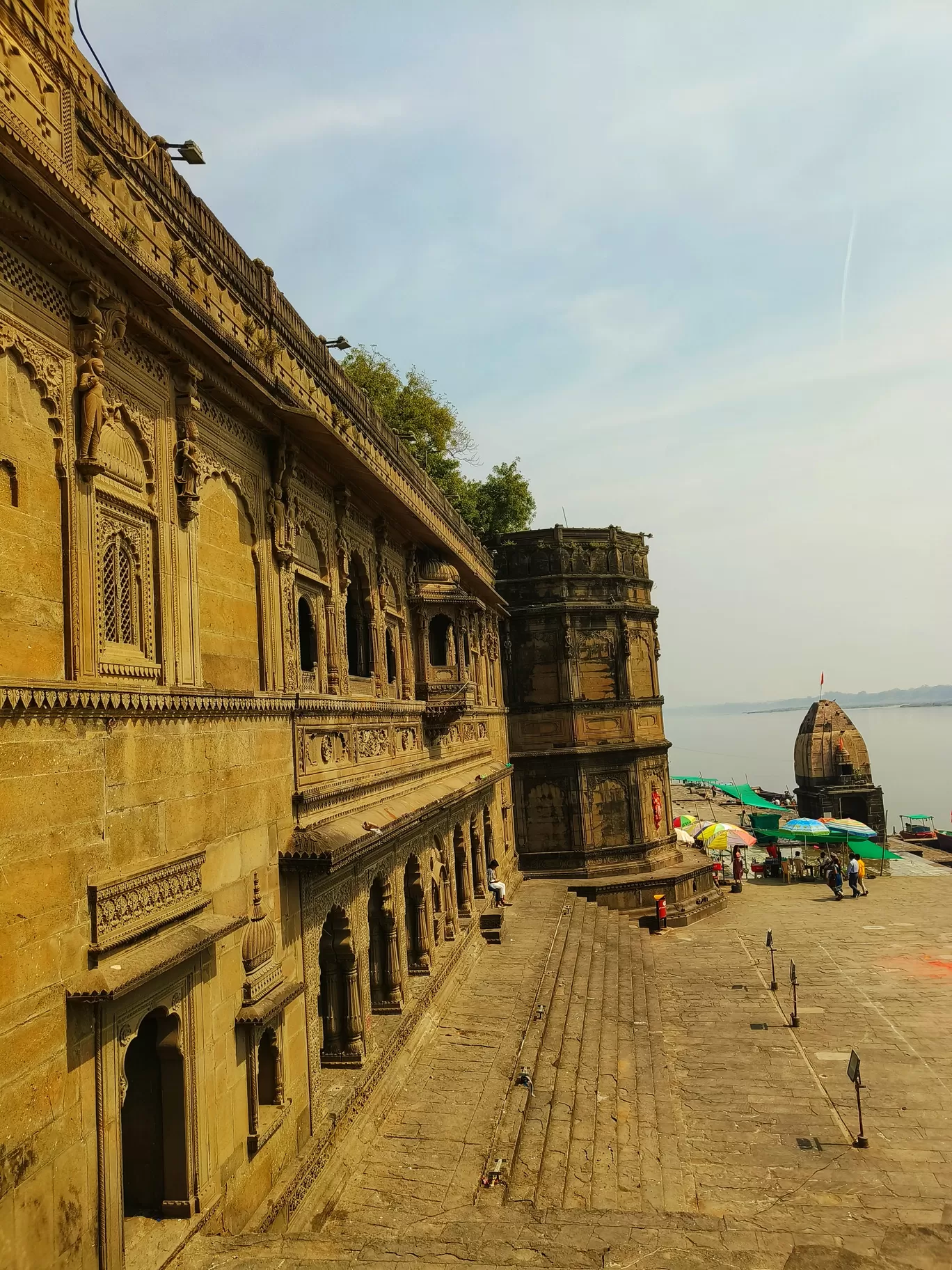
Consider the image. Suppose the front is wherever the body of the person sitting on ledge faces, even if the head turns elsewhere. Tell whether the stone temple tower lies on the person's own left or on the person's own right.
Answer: on the person's own left

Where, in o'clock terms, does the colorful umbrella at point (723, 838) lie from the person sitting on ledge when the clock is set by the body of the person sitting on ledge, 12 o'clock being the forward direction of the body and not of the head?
The colorful umbrella is roughly at 10 o'clock from the person sitting on ledge.

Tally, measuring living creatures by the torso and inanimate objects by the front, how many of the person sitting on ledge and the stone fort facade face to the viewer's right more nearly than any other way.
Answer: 2

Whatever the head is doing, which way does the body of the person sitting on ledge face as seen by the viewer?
to the viewer's right

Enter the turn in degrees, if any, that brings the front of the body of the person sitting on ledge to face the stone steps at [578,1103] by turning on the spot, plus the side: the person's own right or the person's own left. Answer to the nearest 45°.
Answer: approximately 90° to the person's own right

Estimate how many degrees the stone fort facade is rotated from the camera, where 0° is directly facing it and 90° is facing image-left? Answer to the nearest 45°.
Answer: approximately 270°

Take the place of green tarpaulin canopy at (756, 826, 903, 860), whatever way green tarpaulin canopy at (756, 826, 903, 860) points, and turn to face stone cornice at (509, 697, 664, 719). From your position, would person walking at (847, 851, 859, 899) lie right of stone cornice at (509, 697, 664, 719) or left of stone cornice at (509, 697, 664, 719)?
left
